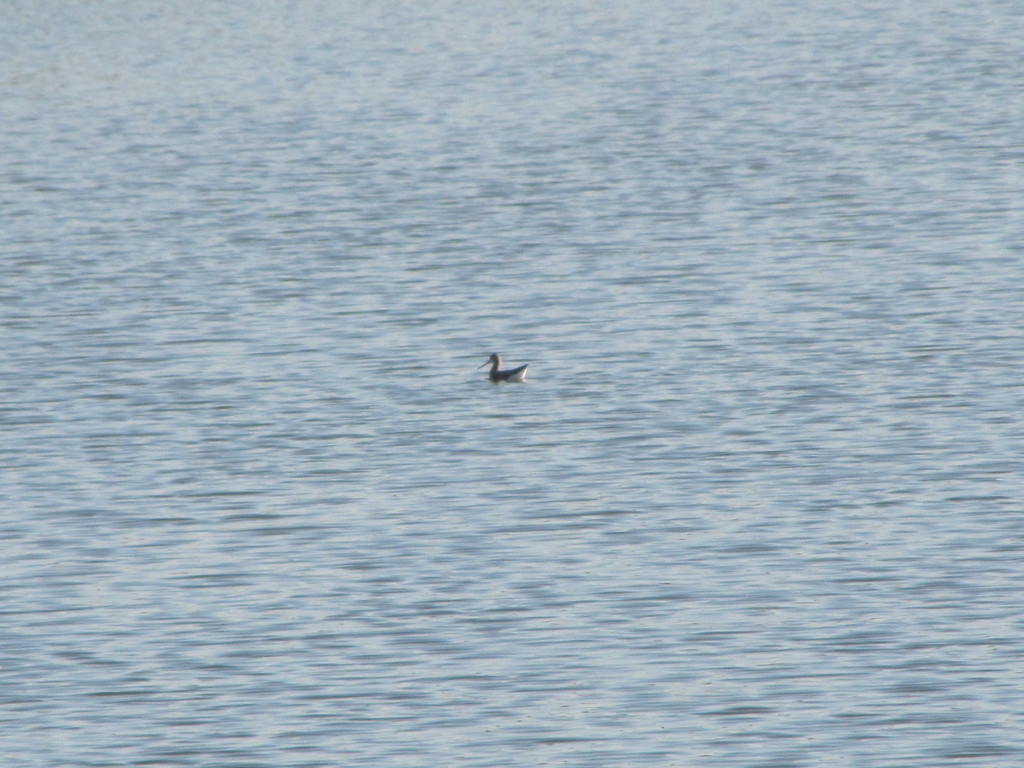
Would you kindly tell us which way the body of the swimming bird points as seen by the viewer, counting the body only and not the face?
to the viewer's left
